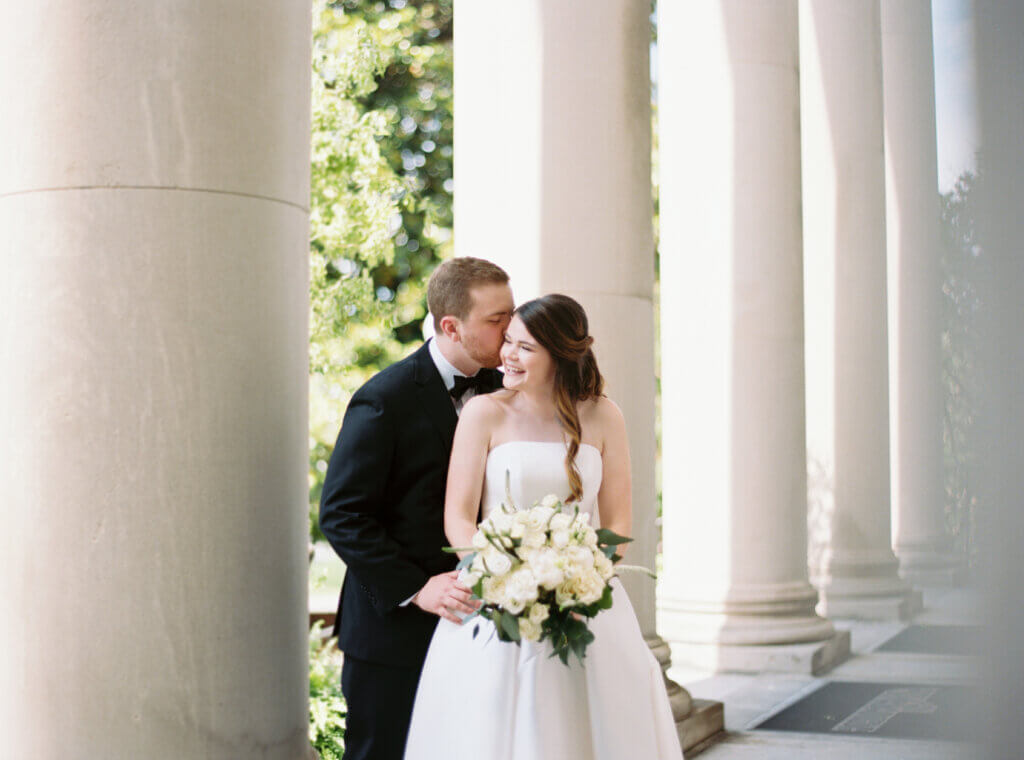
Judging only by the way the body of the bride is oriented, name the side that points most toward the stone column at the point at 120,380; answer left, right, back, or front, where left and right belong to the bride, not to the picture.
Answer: right

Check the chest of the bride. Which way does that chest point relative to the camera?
toward the camera

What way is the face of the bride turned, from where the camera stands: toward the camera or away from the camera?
toward the camera

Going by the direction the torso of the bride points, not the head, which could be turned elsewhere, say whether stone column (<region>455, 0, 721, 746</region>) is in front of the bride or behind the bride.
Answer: behind

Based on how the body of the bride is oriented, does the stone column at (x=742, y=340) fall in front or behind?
behind
